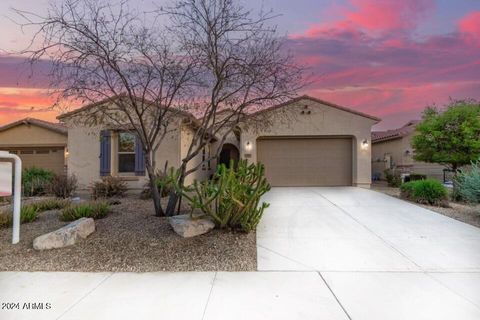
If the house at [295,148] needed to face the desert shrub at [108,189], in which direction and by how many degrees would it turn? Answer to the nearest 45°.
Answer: approximately 45° to its right

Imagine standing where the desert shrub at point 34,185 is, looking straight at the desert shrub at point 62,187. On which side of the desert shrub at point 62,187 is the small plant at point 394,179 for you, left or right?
left

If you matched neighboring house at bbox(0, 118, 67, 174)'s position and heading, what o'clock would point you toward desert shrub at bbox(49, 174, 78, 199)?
The desert shrub is roughly at 12 o'clock from the neighboring house.

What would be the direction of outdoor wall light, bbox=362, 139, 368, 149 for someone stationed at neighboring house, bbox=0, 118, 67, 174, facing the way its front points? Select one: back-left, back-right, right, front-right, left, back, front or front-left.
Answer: front-left

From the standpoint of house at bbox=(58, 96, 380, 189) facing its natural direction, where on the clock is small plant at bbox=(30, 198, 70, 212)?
The small plant is roughly at 2 o'clock from the house.

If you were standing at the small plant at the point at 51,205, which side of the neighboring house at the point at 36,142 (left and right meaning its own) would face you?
front

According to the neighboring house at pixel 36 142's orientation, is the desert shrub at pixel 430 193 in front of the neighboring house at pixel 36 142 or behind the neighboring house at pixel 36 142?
in front

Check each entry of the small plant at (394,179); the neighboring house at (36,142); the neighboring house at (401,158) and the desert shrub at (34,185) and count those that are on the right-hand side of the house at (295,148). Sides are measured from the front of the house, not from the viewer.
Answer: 2

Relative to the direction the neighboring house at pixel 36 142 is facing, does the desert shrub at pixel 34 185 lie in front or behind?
in front

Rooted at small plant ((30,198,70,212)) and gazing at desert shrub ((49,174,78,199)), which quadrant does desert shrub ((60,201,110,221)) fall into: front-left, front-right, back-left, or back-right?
back-right

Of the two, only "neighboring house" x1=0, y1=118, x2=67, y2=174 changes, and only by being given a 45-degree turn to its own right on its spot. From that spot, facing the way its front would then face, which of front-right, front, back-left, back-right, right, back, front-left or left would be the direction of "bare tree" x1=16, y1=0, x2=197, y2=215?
front-left

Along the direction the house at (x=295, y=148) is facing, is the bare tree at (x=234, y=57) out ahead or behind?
ahead

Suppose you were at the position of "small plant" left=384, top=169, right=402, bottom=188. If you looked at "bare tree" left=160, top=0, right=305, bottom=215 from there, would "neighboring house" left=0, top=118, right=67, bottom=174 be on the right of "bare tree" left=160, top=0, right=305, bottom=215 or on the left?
right

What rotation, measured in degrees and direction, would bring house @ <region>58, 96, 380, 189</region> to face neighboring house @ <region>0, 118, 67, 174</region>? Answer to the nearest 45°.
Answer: approximately 90° to its right

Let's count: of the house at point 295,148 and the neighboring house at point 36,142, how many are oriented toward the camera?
2

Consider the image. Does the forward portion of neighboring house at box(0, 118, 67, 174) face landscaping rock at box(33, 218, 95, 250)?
yes

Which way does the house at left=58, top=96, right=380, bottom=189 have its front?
toward the camera

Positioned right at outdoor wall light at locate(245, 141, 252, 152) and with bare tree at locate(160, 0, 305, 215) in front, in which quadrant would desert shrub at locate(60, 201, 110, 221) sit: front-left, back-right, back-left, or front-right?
front-right

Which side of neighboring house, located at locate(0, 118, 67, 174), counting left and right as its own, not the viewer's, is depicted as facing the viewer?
front
